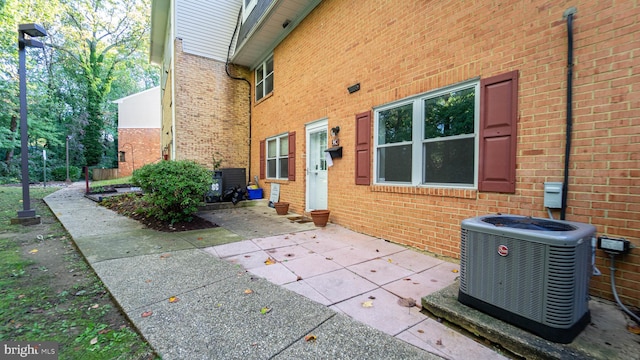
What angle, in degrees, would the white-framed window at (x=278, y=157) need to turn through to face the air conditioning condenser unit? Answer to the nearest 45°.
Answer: approximately 45° to its left

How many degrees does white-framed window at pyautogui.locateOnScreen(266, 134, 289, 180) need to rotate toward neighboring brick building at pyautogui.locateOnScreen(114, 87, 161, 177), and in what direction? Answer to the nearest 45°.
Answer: approximately 90° to its right

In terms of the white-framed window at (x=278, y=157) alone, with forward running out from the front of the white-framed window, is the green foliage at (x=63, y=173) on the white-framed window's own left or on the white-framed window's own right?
on the white-framed window's own right

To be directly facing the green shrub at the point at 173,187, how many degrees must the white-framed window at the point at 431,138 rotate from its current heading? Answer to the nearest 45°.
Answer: approximately 45° to its right

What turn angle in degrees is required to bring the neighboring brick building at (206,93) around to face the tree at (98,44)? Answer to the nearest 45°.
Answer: approximately 45° to its right

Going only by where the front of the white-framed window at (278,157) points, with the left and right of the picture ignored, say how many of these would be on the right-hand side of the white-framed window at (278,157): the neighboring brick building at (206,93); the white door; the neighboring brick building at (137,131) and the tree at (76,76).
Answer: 3

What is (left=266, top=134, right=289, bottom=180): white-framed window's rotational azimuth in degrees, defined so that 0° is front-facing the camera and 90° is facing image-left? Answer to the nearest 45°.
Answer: approximately 45°

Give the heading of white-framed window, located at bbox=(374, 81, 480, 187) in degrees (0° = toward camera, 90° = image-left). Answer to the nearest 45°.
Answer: approximately 45°
